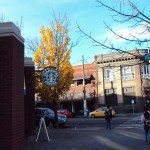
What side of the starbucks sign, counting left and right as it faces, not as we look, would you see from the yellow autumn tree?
back

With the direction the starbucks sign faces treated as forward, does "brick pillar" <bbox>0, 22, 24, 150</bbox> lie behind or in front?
in front

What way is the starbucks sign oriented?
toward the camera

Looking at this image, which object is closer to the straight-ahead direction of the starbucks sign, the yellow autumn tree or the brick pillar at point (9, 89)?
the brick pillar
